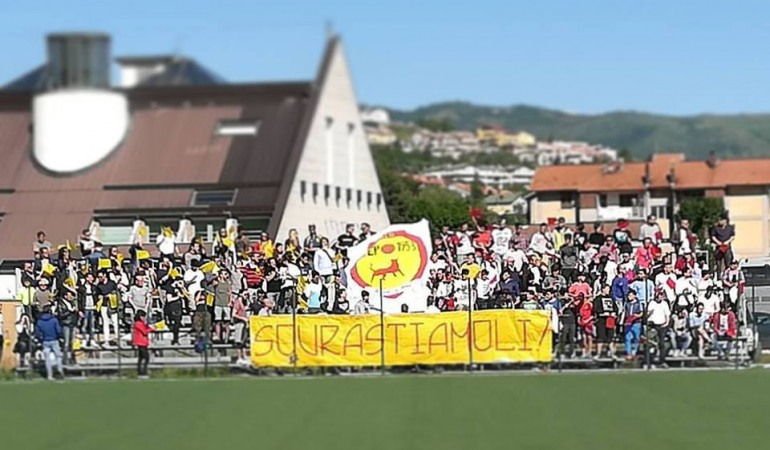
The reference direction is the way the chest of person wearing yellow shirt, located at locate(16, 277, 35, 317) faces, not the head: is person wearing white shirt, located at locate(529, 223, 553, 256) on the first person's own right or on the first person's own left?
on the first person's own left

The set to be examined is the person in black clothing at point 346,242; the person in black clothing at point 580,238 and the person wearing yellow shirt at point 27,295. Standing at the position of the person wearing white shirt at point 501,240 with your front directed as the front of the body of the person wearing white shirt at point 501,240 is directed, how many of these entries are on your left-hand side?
1

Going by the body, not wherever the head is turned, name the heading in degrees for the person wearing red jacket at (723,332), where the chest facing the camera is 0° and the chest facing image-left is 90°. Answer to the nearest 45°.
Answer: approximately 0°

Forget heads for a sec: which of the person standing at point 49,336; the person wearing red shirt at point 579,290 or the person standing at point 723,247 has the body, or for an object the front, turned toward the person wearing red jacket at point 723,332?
the person standing at point 723,247

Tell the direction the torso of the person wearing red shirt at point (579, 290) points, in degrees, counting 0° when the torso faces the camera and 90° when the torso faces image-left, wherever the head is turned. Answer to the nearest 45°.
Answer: approximately 0°
